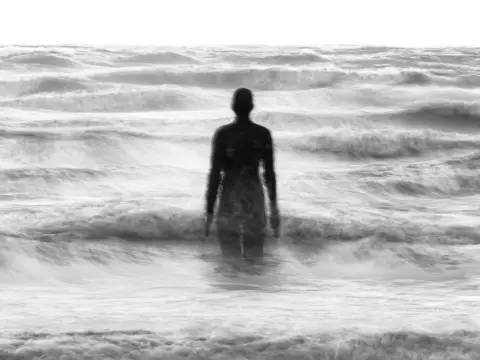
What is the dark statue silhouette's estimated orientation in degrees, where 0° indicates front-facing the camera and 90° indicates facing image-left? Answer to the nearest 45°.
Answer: approximately 180°
